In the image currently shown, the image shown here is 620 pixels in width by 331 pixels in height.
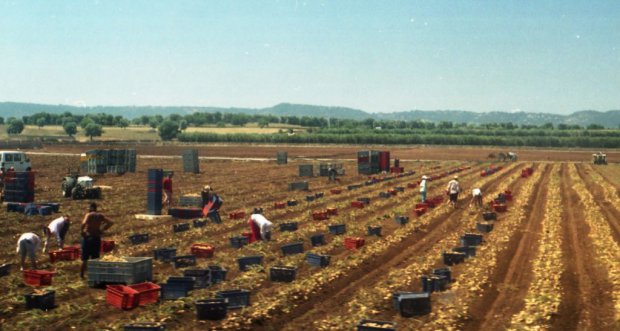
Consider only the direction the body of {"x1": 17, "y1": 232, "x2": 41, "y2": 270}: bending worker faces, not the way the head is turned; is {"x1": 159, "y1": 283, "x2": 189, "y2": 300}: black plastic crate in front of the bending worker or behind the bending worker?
behind

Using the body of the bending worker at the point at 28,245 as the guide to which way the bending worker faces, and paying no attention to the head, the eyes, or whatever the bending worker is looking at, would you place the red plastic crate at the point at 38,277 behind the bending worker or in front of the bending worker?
behind

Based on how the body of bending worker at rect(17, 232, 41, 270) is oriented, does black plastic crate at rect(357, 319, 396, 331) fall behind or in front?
behind

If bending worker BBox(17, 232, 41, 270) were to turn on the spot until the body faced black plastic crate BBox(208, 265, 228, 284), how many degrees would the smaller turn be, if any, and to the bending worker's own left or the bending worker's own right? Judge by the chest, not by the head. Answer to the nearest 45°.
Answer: approximately 135° to the bending worker's own right

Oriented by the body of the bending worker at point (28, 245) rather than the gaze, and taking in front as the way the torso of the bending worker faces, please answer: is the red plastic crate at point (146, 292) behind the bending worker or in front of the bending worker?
behind

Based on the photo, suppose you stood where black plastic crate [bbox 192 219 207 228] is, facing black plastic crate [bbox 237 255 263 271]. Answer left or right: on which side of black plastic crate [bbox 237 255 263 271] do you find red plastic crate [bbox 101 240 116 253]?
right

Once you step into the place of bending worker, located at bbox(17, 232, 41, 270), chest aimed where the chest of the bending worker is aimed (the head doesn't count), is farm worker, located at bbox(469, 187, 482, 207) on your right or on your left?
on your right
